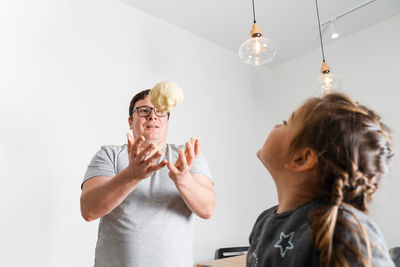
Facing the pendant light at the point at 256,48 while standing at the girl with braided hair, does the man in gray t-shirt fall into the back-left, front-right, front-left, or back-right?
front-left

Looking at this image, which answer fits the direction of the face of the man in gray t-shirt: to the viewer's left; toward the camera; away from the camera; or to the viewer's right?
toward the camera

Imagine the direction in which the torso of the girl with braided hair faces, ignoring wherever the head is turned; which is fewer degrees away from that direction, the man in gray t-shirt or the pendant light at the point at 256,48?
the man in gray t-shirt

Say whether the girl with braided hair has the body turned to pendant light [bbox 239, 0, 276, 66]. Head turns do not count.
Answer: no

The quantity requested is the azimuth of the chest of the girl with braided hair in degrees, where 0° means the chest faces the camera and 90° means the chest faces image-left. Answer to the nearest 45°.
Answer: approximately 90°

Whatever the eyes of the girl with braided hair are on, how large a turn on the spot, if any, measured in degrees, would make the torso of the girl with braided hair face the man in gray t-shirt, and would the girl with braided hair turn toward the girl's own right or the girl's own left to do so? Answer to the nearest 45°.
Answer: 0° — they already face them
